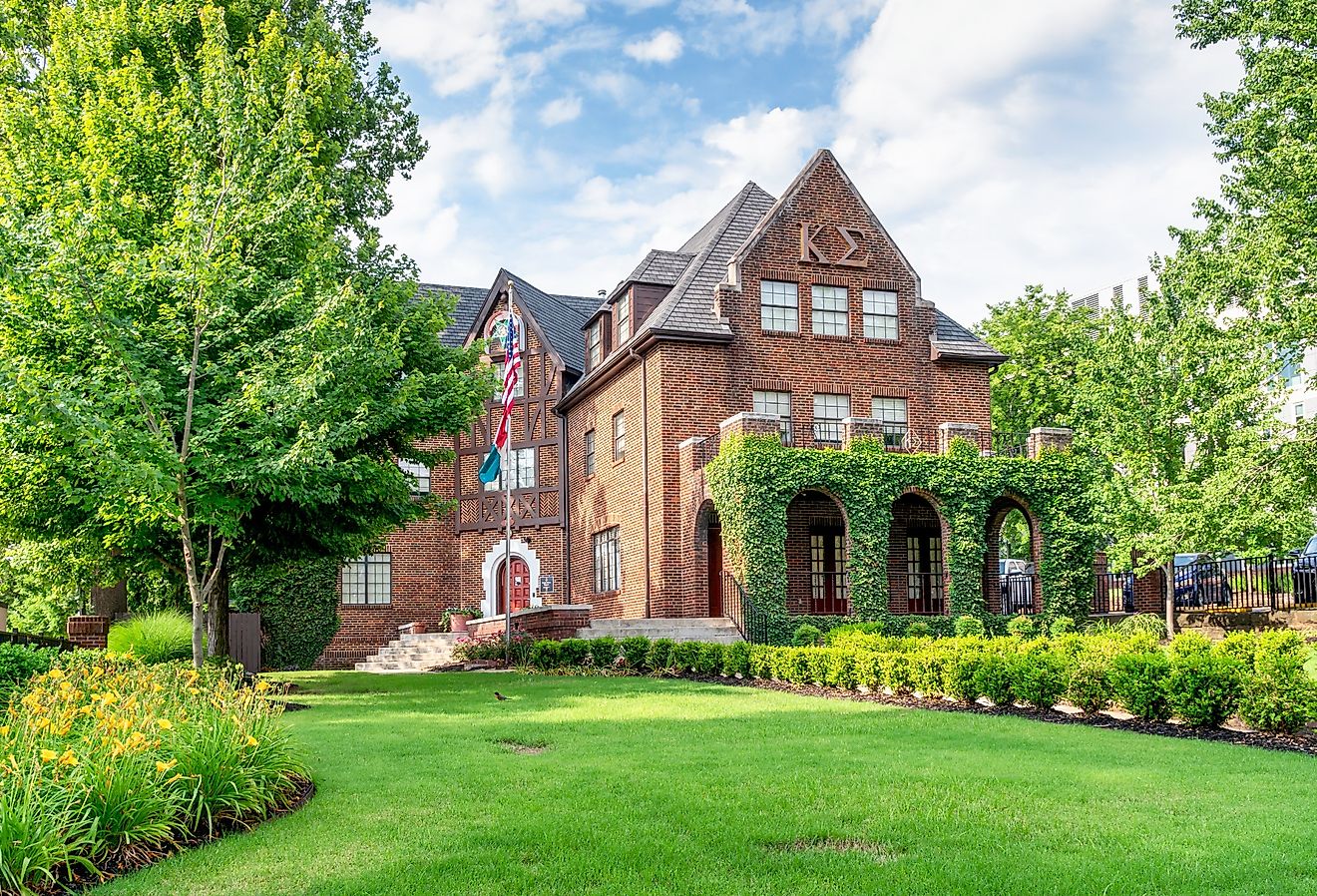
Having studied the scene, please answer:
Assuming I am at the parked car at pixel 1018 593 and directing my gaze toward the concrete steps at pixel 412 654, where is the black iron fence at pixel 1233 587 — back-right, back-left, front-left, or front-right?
back-left

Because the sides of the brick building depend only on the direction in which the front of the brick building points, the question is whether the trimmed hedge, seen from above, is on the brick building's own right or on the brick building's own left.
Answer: on the brick building's own left

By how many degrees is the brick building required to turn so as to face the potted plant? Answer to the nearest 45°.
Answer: approximately 90° to its right

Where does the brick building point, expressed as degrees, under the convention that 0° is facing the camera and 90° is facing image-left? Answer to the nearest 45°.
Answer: approximately 45°

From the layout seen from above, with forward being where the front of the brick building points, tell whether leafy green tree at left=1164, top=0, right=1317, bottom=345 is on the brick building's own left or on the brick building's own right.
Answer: on the brick building's own left

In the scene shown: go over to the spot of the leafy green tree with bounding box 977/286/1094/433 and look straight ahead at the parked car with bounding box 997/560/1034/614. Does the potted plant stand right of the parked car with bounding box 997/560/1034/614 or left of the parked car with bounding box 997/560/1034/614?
right

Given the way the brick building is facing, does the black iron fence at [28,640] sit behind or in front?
in front

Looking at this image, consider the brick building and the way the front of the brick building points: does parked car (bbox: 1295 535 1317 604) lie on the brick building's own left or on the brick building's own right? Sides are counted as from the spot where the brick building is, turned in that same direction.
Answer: on the brick building's own left

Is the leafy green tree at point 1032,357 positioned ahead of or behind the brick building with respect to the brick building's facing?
behind
